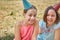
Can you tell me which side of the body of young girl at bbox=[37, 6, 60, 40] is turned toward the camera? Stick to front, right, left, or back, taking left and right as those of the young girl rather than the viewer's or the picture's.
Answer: front
